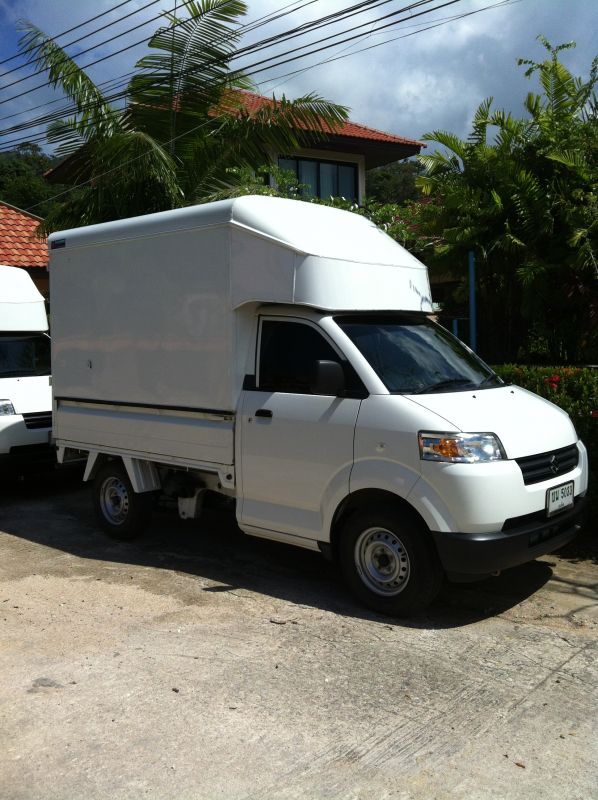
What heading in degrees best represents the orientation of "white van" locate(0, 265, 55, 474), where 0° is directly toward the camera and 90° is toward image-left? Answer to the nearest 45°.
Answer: approximately 315°

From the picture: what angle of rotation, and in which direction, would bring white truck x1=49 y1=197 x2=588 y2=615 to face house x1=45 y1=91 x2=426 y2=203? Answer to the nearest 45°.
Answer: approximately 135° to its left

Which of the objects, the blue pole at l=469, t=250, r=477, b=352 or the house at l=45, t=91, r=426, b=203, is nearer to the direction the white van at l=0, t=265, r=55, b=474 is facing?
the blue pole

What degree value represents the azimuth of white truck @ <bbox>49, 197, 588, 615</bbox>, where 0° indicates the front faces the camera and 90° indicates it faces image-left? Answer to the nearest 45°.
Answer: approximately 315°

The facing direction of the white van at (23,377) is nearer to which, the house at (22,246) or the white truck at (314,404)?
the white truck

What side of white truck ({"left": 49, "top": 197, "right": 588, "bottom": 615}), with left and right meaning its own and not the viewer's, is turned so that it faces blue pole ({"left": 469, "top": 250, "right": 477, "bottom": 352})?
left

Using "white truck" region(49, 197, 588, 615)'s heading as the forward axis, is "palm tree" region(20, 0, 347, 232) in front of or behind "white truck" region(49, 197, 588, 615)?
behind

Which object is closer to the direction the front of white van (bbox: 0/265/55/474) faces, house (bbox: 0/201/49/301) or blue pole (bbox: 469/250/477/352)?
the blue pole

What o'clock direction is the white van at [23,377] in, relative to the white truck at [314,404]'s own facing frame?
The white van is roughly at 6 o'clock from the white truck.
